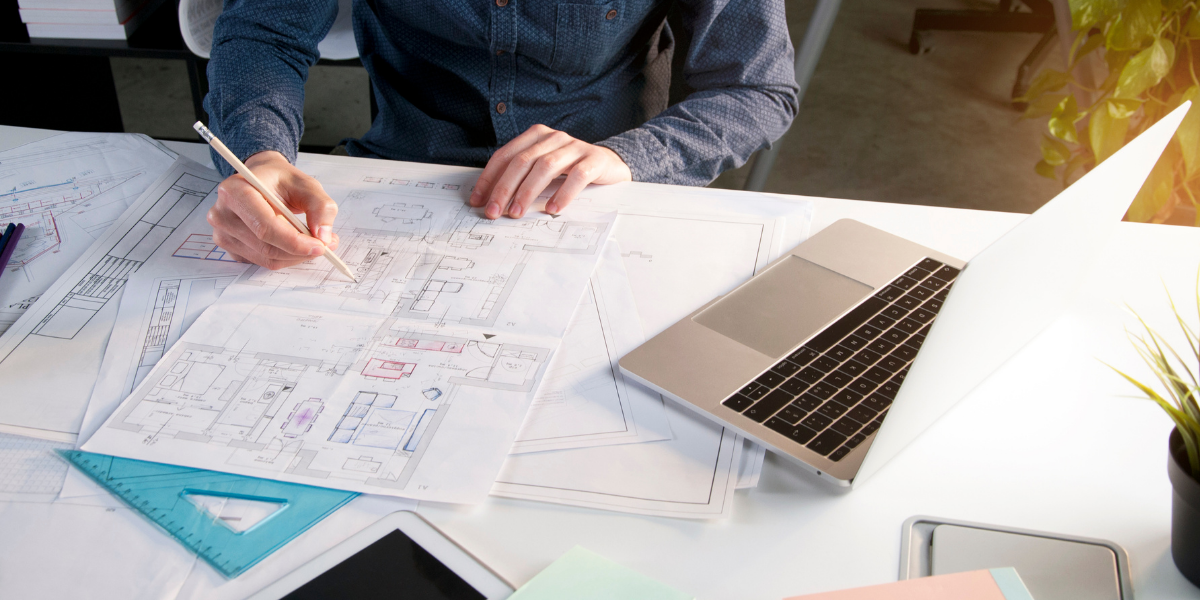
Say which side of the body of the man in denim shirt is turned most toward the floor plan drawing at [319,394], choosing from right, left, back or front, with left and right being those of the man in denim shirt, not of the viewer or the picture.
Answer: front

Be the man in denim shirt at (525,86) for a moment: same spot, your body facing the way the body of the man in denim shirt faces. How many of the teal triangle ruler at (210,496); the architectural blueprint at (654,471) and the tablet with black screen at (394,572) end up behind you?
0

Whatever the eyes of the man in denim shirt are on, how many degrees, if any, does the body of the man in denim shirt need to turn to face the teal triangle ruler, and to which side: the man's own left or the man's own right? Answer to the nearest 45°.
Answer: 0° — they already face it

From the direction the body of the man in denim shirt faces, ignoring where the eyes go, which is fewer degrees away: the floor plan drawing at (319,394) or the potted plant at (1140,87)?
the floor plan drawing

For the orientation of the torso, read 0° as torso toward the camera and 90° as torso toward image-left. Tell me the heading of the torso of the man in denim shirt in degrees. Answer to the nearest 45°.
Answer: approximately 0°

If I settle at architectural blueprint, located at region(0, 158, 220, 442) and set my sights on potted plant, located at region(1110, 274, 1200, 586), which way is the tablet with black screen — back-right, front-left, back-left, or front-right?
front-right

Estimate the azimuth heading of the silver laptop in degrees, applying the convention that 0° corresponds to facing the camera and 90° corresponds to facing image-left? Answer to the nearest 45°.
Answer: approximately 135°

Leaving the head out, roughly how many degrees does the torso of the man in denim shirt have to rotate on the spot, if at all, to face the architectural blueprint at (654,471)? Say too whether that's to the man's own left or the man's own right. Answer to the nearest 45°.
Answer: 0° — they already face it

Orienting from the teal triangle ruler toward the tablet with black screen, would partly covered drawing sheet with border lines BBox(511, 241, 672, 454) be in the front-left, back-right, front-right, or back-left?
front-left

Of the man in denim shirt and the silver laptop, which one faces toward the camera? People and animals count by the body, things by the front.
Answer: the man in denim shirt

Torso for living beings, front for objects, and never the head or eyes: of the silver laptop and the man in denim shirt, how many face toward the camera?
1
